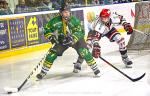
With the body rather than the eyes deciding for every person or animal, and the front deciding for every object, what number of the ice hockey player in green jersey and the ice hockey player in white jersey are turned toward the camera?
2

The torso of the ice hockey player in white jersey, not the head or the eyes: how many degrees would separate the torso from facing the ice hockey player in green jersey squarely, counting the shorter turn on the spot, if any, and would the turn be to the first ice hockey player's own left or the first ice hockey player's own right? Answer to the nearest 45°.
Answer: approximately 45° to the first ice hockey player's own right

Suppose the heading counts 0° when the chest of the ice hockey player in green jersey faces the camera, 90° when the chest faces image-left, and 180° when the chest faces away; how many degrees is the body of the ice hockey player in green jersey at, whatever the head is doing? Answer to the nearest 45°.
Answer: approximately 0°

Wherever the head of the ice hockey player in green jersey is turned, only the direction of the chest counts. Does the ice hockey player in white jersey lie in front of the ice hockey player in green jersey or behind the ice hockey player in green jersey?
behind
